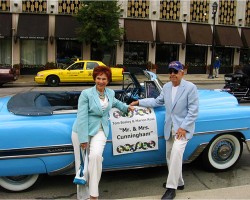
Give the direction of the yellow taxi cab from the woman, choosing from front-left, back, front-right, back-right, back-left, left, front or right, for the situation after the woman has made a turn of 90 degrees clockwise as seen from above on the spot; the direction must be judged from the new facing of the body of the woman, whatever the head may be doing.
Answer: back-right

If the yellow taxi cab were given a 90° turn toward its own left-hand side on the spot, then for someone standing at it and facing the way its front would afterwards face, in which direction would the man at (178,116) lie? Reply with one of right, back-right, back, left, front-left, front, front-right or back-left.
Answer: front

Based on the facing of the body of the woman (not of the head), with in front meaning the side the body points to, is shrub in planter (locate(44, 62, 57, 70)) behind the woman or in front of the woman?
behind

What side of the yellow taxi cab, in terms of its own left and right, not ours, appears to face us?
left

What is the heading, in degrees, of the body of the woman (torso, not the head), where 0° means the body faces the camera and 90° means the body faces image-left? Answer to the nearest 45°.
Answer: approximately 315°

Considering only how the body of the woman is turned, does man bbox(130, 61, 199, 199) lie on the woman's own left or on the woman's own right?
on the woman's own left

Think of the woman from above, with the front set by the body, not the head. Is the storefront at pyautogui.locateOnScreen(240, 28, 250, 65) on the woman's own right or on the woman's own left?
on the woman's own left
